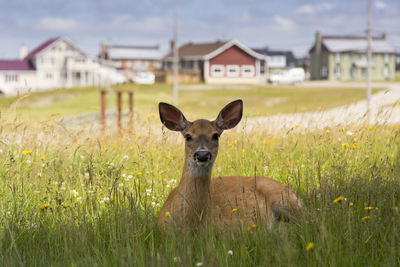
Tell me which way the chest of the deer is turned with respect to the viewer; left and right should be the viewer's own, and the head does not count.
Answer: facing the viewer and to the left of the viewer
